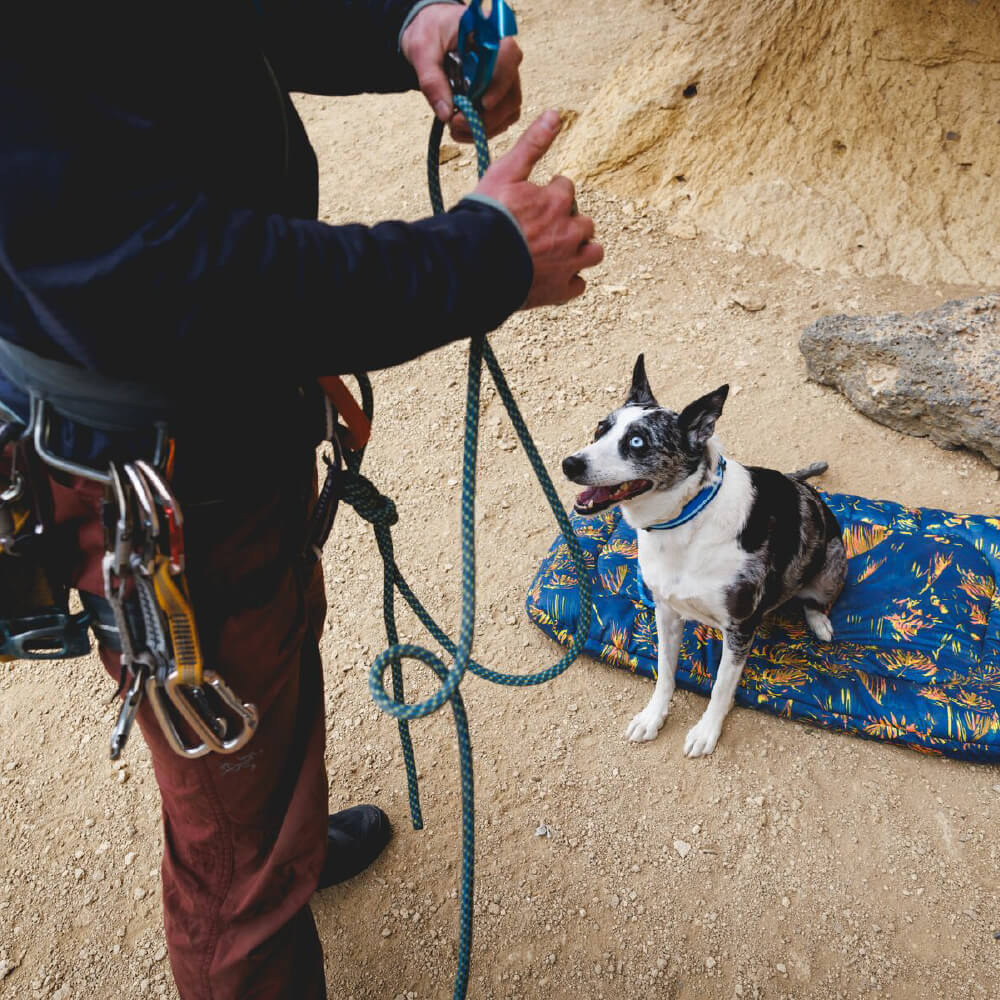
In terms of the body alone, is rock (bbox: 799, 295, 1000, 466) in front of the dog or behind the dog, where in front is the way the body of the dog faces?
behind

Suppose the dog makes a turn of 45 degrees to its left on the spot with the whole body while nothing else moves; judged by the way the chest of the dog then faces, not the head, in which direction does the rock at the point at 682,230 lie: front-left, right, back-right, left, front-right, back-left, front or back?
back

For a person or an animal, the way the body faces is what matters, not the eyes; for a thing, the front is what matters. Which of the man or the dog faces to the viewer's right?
the man

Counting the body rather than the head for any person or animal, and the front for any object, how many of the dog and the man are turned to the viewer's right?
1

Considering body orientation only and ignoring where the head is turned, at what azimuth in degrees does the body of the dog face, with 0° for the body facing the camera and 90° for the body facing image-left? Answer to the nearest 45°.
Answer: approximately 45°

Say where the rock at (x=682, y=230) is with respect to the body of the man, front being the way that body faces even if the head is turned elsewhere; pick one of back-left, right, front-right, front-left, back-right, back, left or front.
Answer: front-left

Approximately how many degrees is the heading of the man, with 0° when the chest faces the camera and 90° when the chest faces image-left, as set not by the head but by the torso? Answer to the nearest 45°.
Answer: approximately 270°

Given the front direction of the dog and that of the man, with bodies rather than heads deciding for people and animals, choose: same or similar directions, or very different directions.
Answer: very different directions
